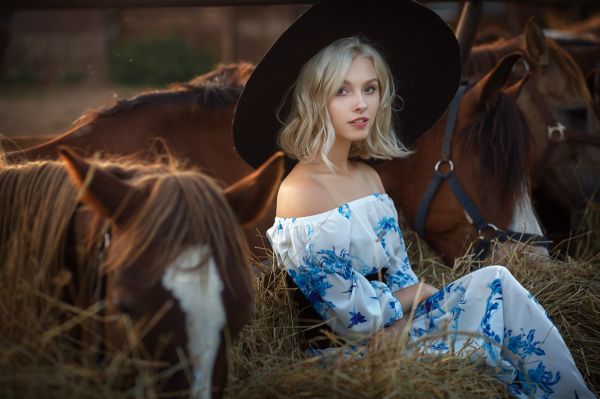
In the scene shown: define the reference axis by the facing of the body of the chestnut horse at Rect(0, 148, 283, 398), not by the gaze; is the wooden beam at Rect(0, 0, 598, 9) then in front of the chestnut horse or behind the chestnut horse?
behind

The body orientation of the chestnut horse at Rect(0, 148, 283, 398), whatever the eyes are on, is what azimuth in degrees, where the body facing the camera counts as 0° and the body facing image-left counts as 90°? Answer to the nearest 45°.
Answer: approximately 315°

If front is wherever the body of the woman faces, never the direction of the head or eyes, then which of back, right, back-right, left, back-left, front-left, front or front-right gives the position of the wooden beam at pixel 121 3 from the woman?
back

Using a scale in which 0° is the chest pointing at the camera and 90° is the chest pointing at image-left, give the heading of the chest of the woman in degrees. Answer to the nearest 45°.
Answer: approximately 315°

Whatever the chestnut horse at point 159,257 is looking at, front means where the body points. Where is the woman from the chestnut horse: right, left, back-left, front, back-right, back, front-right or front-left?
left

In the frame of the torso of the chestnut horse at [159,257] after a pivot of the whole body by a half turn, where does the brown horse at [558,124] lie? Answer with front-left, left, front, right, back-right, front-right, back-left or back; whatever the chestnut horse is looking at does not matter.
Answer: right

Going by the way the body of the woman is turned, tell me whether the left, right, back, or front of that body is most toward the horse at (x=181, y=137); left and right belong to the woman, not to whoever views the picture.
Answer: back

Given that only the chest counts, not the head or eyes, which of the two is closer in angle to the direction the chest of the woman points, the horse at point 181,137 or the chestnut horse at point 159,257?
the chestnut horse

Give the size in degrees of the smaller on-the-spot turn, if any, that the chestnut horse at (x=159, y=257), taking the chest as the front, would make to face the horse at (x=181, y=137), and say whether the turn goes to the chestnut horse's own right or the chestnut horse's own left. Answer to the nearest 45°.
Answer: approximately 135° to the chestnut horse's own left

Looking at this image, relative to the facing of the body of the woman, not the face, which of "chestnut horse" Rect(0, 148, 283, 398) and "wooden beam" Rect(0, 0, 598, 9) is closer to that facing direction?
the chestnut horse

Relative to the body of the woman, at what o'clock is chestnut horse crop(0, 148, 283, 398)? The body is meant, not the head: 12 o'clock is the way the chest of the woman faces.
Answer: The chestnut horse is roughly at 2 o'clock from the woman.
